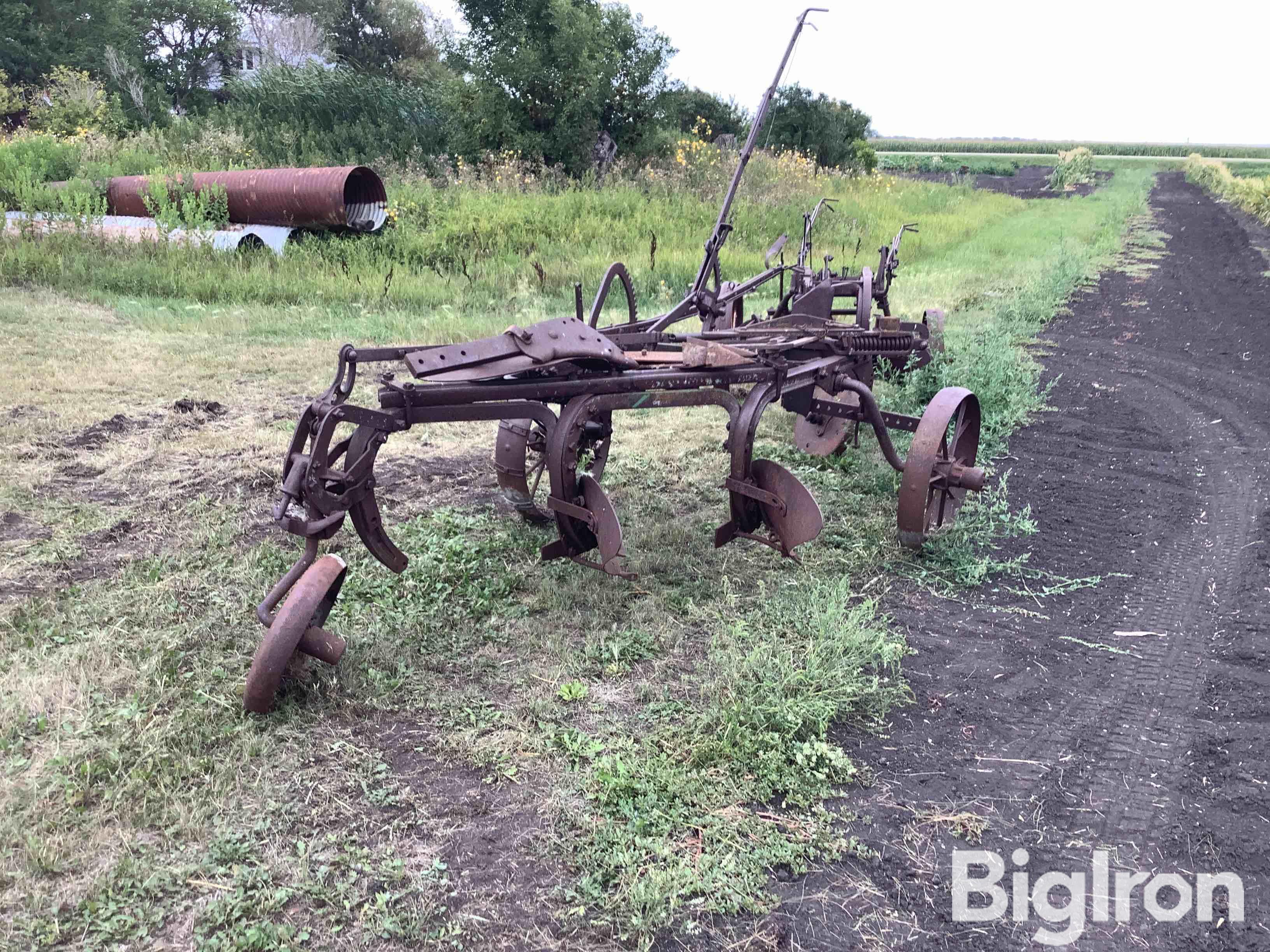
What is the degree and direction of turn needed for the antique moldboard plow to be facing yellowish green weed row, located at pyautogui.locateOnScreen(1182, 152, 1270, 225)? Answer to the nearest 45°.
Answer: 0° — it already faces it

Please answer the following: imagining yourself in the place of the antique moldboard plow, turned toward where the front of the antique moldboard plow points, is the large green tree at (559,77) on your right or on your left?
on your left

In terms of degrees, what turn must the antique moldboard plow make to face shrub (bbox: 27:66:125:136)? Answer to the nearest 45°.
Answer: approximately 90° to its left

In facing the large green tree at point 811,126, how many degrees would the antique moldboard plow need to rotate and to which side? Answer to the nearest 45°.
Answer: approximately 45° to its left

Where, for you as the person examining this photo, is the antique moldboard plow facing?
facing away from the viewer and to the right of the viewer

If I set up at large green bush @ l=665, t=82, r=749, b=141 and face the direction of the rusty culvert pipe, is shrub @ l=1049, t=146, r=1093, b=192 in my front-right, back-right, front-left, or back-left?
front-left

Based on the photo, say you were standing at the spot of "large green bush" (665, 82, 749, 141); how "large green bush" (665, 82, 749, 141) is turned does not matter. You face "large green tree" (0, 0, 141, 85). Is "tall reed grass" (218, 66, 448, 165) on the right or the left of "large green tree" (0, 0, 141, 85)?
left

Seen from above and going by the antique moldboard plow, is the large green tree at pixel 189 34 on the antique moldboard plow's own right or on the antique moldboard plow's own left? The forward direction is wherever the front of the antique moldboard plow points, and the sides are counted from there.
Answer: on the antique moldboard plow's own left

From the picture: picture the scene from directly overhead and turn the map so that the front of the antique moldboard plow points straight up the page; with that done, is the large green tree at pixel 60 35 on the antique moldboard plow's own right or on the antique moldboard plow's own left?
on the antique moldboard plow's own left

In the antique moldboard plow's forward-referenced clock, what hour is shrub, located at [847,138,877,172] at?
The shrub is roughly at 11 o'clock from the antique moldboard plow.
